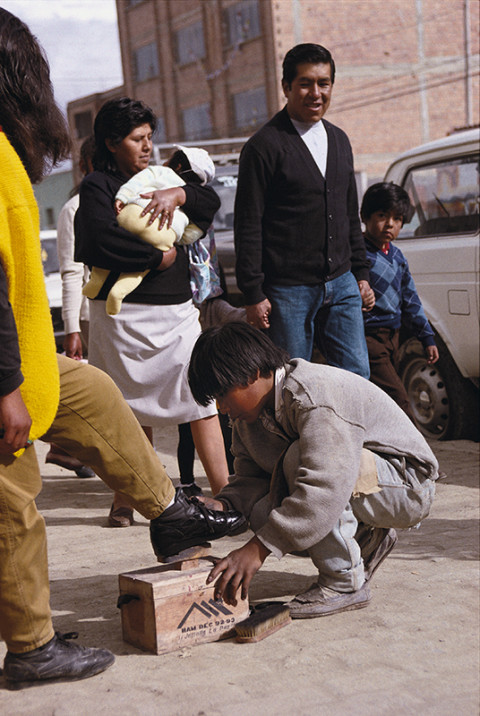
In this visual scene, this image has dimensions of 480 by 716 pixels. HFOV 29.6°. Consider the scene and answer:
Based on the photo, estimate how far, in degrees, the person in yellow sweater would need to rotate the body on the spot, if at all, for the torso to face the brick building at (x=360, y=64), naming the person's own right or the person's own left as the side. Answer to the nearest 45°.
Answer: approximately 90° to the person's own left

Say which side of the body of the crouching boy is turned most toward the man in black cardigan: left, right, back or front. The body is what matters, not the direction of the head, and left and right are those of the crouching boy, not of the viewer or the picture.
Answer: right

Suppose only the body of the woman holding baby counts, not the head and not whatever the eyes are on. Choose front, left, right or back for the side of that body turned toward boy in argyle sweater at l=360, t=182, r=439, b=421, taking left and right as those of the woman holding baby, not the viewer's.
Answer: left

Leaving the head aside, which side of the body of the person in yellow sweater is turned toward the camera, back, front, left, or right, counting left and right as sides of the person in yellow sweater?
right

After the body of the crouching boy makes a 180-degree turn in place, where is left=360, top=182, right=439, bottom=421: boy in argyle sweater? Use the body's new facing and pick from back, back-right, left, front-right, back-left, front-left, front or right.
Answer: left

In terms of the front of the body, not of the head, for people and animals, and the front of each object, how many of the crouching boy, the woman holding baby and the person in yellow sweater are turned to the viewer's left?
1

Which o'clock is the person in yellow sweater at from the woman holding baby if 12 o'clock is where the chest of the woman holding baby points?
The person in yellow sweater is roughly at 2 o'clock from the woman holding baby.

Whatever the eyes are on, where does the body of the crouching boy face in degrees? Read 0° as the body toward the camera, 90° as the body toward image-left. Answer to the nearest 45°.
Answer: approximately 90°

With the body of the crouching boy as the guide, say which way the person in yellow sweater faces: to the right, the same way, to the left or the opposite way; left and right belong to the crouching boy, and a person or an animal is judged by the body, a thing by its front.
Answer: the opposite way

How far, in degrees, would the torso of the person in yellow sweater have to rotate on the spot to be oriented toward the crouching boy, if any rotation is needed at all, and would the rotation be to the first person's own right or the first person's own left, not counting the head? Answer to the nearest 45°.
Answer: approximately 45° to the first person's own left

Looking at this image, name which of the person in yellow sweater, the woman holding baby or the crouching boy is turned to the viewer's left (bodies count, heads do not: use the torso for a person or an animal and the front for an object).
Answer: the crouching boy

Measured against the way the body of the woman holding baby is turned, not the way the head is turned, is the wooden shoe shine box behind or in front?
in front
